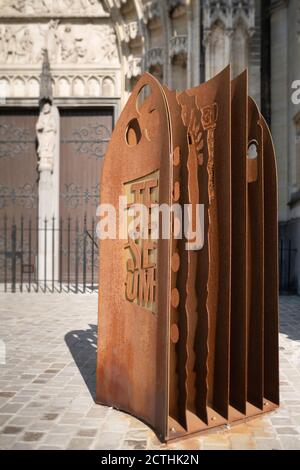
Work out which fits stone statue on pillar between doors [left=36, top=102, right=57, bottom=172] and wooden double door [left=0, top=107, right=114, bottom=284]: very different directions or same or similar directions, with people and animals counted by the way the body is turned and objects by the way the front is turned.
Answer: same or similar directions

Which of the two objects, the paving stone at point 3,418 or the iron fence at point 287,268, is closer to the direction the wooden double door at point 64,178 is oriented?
the paving stone

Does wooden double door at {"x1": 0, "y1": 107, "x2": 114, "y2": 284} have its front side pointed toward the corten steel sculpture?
yes

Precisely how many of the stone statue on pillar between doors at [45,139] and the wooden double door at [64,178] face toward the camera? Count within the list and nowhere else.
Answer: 2

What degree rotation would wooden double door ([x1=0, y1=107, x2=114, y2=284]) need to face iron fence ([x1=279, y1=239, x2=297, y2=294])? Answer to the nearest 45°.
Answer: approximately 45° to its left

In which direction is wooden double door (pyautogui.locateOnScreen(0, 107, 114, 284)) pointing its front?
toward the camera

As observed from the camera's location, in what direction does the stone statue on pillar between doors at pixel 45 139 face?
facing the viewer

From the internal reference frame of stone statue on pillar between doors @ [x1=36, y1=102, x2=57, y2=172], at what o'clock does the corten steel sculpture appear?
The corten steel sculpture is roughly at 12 o'clock from the stone statue on pillar between doors.

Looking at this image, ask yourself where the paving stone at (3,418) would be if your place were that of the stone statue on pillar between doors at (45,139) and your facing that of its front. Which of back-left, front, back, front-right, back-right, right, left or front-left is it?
front
